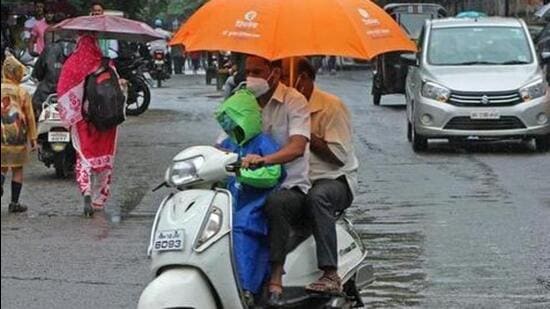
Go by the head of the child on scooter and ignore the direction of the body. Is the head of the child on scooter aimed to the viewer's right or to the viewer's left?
to the viewer's left

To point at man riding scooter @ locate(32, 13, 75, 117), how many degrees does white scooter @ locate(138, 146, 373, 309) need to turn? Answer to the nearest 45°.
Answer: approximately 135° to its right

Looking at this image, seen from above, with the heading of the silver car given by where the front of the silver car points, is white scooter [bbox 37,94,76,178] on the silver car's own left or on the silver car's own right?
on the silver car's own right

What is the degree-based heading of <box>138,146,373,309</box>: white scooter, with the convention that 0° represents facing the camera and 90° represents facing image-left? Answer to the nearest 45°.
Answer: approximately 45°
